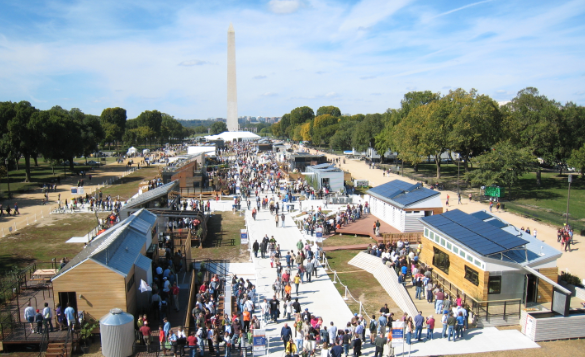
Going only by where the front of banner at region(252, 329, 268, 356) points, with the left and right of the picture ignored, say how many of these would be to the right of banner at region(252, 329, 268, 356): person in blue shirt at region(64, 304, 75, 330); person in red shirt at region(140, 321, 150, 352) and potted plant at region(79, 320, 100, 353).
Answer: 3

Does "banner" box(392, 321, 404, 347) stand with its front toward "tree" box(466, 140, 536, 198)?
no

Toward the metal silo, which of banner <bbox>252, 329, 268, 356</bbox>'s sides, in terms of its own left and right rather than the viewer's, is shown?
right

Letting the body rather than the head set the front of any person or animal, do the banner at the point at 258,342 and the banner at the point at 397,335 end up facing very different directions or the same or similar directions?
same or similar directions

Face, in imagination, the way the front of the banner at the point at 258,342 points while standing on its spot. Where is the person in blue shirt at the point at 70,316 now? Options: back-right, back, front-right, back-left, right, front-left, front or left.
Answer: right

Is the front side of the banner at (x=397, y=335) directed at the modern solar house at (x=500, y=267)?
no

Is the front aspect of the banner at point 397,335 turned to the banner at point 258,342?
no

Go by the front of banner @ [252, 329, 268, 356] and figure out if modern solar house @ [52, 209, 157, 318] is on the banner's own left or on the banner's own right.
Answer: on the banner's own right

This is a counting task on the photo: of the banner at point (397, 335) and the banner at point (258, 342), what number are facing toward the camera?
2

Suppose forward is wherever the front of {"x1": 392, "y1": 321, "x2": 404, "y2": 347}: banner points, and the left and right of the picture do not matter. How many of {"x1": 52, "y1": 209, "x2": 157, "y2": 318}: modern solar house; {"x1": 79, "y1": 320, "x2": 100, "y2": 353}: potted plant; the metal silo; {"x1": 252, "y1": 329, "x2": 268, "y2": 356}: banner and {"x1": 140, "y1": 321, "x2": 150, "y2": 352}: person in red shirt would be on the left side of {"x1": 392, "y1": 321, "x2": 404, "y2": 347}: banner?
0

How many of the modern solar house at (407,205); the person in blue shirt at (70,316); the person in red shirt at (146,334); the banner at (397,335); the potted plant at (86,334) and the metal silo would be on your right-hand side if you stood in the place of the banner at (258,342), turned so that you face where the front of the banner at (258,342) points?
4

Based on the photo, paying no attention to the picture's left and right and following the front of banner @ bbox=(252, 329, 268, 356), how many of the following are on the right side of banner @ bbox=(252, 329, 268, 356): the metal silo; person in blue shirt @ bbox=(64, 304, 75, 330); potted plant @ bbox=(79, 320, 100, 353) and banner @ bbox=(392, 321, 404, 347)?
3

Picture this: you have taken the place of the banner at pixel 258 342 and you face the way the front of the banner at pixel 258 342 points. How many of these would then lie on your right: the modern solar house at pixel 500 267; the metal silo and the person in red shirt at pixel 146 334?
2

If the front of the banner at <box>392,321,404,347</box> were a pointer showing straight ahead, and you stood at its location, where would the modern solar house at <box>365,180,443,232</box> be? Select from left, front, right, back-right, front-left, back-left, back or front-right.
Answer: back

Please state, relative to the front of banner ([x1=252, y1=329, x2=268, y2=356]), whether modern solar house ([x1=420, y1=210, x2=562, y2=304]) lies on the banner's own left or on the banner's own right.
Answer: on the banner's own left

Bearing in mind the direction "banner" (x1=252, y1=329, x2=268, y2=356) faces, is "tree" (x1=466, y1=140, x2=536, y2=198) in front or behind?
behind

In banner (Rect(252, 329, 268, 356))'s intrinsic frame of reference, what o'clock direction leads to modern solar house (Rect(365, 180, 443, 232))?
The modern solar house is roughly at 7 o'clock from the banner.

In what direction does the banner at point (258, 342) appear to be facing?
toward the camera

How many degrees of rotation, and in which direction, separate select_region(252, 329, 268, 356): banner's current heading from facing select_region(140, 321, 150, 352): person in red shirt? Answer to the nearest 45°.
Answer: approximately 90° to its right
